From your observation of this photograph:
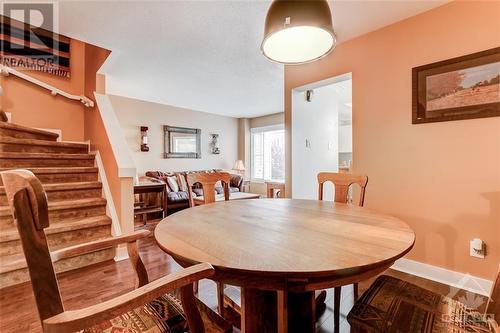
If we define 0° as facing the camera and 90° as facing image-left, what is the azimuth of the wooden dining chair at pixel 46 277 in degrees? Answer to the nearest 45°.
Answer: approximately 270°

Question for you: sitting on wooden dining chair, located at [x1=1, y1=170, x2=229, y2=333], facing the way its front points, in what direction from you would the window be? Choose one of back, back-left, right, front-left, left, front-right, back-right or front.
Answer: front-left

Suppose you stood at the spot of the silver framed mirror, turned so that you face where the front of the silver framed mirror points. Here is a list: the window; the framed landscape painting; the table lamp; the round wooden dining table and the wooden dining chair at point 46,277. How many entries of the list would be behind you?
0

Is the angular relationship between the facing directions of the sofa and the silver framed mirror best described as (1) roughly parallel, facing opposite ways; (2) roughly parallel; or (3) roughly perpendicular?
roughly parallel

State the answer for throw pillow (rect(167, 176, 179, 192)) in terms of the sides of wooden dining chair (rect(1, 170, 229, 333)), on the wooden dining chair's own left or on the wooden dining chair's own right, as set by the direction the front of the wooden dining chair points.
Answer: on the wooden dining chair's own left

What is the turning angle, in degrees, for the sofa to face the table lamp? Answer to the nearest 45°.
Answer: approximately 90° to its left

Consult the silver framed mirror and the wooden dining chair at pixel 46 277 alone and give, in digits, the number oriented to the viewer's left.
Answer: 0

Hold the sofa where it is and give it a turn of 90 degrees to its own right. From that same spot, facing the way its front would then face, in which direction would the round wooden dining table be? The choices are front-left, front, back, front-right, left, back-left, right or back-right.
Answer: front-left

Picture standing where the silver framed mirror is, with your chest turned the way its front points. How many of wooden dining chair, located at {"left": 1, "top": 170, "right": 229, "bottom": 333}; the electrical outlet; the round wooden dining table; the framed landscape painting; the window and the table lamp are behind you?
0

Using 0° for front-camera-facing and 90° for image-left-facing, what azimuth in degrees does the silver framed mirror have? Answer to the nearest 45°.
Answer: approximately 315°

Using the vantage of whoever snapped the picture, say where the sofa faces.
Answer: facing the viewer and to the right of the viewer

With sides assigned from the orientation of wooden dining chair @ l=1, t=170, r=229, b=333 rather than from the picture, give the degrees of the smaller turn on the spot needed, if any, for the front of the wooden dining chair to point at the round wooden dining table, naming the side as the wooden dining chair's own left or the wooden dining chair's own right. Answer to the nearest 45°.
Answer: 0° — it already faces it

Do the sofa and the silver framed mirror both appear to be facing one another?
no
